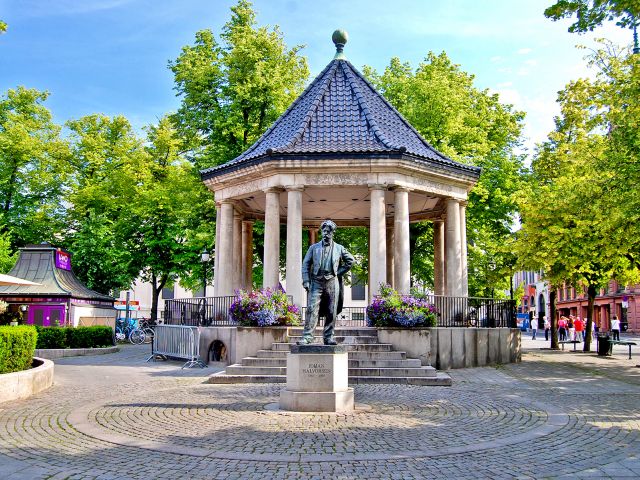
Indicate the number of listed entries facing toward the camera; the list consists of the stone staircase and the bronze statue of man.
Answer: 2

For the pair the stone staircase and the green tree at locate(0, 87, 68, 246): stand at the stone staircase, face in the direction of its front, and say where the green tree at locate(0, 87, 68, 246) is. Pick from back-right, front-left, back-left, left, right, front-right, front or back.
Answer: back-right

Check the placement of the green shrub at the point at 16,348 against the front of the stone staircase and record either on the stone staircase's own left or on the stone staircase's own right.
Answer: on the stone staircase's own right

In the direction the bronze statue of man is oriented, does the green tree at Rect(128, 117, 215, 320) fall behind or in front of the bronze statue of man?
behind

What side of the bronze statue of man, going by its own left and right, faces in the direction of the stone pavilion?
back

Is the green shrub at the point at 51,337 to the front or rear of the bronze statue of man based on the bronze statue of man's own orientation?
to the rear

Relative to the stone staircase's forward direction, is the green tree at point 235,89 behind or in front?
behind

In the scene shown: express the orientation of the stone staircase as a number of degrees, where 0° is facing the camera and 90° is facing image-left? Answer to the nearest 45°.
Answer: approximately 0°

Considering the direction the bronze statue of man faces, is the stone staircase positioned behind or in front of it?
behind

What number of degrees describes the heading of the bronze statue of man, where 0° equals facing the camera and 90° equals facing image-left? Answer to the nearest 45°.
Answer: approximately 0°

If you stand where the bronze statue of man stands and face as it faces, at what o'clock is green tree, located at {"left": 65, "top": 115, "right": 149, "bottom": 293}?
The green tree is roughly at 5 o'clock from the bronze statue of man.
